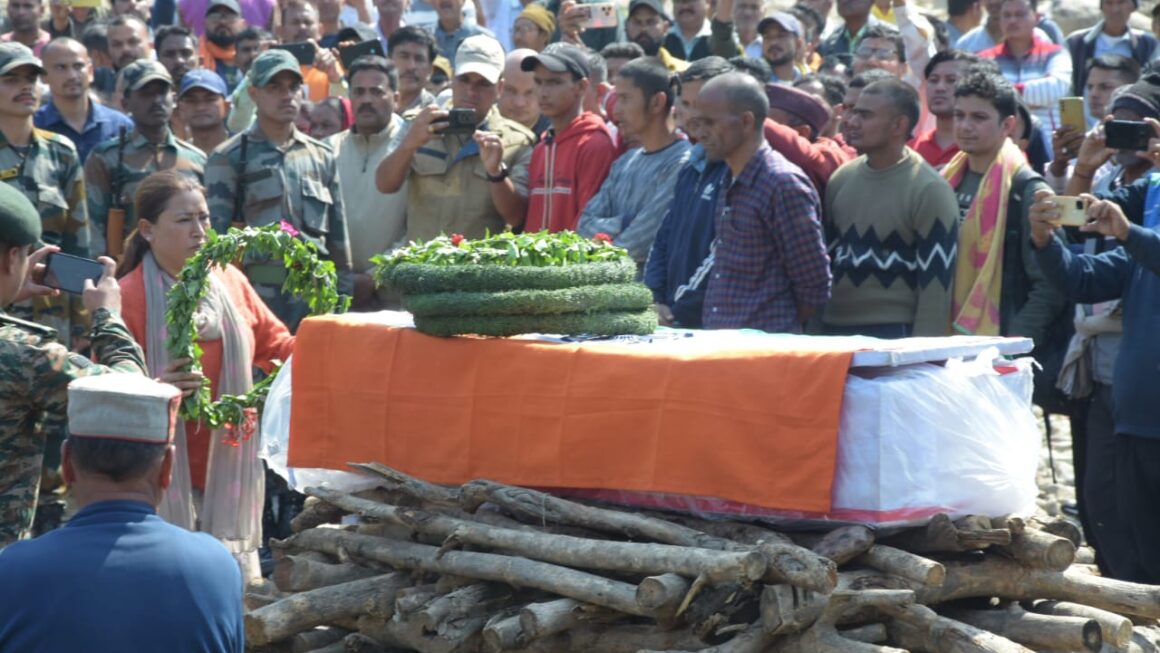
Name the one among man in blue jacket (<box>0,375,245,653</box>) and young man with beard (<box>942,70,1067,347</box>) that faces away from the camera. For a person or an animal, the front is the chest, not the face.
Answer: the man in blue jacket

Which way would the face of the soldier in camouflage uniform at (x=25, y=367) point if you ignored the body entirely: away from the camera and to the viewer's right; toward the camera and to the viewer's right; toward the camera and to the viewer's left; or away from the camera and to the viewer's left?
away from the camera and to the viewer's right

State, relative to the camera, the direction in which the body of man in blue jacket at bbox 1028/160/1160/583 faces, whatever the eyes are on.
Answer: to the viewer's left

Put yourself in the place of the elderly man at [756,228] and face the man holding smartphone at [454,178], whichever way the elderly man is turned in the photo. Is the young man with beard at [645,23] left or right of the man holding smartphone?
right

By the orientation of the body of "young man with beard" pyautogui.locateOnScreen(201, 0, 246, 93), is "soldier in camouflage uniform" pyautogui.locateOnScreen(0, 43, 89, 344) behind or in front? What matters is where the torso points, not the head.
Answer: in front

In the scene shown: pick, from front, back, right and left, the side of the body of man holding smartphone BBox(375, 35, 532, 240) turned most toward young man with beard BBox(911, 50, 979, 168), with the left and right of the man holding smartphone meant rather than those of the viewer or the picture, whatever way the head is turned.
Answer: left

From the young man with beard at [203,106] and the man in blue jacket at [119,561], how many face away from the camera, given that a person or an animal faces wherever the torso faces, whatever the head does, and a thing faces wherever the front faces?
1
